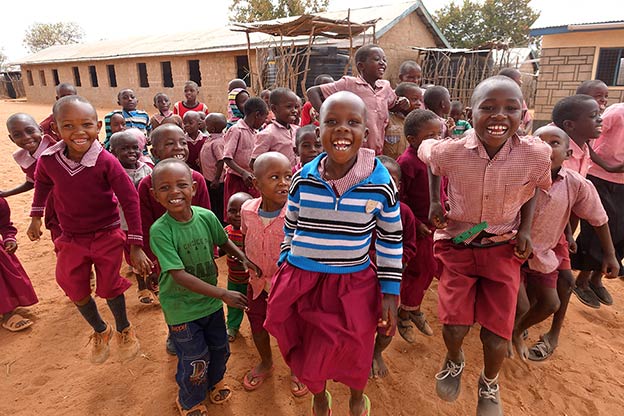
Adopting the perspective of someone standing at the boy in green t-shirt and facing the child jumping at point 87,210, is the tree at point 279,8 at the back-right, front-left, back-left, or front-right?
front-right

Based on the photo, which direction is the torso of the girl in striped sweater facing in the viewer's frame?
toward the camera

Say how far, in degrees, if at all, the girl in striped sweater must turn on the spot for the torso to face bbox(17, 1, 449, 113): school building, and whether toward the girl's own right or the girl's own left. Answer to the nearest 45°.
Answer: approximately 180°

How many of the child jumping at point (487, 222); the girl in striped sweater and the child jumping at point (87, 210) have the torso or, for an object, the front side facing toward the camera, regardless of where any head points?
3

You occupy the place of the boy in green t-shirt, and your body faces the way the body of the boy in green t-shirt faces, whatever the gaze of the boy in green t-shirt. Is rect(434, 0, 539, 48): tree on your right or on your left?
on your left

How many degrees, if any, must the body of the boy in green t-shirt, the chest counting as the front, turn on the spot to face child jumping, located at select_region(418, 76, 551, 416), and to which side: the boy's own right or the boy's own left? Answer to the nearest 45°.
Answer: approximately 45° to the boy's own left

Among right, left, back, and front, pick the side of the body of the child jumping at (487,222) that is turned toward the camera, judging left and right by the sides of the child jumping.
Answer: front

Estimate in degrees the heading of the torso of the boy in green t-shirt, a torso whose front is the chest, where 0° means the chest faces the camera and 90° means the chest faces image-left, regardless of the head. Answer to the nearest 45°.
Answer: approximately 315°

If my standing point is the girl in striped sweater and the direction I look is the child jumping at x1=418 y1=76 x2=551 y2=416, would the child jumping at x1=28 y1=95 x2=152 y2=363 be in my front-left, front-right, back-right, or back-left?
back-left

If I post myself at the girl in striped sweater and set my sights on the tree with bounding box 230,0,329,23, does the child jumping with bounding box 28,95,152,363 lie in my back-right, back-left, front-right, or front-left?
front-left

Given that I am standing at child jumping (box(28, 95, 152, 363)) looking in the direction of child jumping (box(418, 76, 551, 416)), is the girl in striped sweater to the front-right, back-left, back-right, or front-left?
front-right

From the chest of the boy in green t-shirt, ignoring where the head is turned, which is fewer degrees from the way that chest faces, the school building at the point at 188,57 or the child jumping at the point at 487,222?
the child jumping

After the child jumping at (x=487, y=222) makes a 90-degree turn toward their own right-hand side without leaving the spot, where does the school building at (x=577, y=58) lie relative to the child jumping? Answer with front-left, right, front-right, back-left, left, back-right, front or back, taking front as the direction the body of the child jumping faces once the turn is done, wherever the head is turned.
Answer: right
